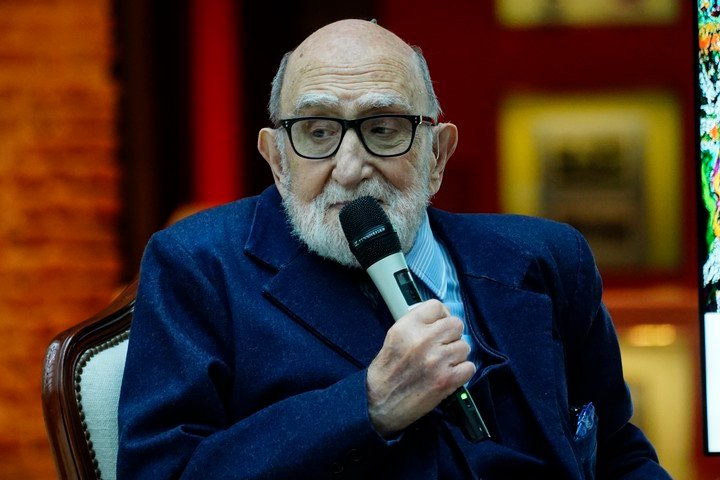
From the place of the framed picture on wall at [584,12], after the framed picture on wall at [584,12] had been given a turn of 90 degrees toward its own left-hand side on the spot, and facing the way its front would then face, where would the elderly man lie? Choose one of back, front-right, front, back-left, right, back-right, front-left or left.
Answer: right

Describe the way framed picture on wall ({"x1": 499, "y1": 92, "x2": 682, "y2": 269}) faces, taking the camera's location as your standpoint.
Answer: facing the viewer

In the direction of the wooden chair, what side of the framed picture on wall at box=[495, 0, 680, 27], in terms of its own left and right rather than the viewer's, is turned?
front

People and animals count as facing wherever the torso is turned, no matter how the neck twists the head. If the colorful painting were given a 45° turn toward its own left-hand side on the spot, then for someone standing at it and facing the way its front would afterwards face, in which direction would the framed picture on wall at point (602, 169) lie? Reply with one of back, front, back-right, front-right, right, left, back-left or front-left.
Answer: back-left

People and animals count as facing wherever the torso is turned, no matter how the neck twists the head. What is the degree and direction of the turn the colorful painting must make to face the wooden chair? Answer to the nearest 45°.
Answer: approximately 90° to its right

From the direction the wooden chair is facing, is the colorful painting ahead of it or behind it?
ahead

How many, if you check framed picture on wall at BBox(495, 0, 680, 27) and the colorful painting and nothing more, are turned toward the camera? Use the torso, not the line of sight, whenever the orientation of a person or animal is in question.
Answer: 2

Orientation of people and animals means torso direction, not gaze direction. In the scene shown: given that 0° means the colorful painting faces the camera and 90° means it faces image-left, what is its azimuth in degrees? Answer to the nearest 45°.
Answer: approximately 0°

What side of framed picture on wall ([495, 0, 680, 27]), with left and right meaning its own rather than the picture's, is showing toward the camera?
front

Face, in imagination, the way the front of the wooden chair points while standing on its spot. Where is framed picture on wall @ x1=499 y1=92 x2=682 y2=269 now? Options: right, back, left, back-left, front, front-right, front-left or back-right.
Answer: left

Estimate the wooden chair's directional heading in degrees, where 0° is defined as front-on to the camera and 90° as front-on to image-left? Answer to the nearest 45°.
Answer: approximately 315°

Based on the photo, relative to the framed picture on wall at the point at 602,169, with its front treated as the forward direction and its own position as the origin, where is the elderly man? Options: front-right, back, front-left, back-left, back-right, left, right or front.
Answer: front

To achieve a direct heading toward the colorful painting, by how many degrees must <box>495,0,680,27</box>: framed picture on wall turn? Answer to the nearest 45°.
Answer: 0° — it already faces it
